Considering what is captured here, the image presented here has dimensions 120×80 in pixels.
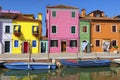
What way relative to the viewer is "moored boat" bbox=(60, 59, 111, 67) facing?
to the viewer's left

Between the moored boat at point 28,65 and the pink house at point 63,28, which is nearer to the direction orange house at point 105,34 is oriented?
the moored boat

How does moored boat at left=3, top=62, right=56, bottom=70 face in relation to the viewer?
to the viewer's left

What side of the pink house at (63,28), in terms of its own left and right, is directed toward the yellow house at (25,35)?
right

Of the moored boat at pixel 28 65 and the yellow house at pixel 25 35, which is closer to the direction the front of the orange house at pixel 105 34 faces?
the moored boat

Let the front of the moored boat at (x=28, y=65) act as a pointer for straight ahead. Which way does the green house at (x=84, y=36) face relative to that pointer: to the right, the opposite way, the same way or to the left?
to the left

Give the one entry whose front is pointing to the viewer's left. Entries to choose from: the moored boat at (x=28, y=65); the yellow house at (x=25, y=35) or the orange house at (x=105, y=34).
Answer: the moored boat

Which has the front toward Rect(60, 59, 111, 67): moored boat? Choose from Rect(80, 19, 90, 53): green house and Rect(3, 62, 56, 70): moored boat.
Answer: the green house
